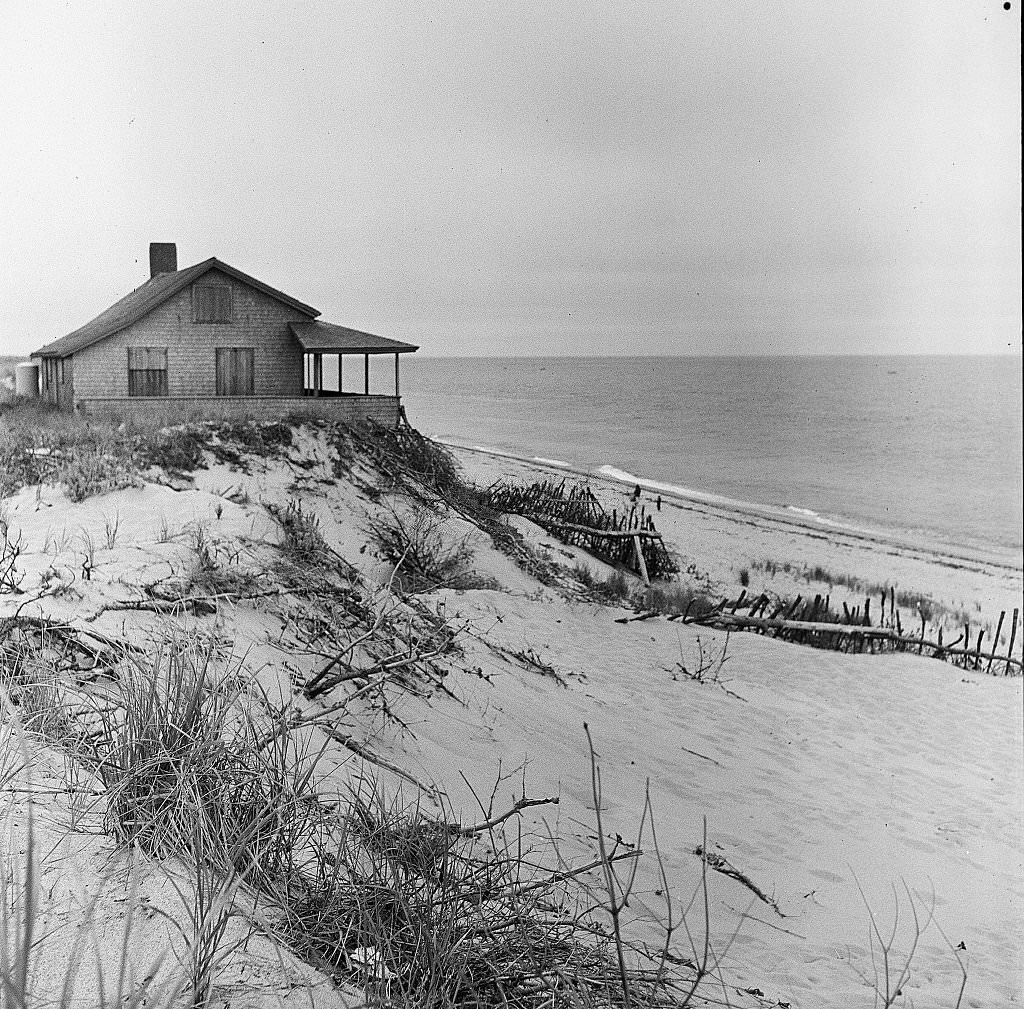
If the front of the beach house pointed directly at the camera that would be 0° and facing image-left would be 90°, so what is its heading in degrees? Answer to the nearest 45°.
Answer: approximately 270°

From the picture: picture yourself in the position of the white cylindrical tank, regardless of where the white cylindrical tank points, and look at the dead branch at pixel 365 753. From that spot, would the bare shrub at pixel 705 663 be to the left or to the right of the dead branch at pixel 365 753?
left

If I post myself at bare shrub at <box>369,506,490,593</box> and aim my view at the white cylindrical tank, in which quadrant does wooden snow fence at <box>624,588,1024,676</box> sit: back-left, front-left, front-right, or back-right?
back-right
